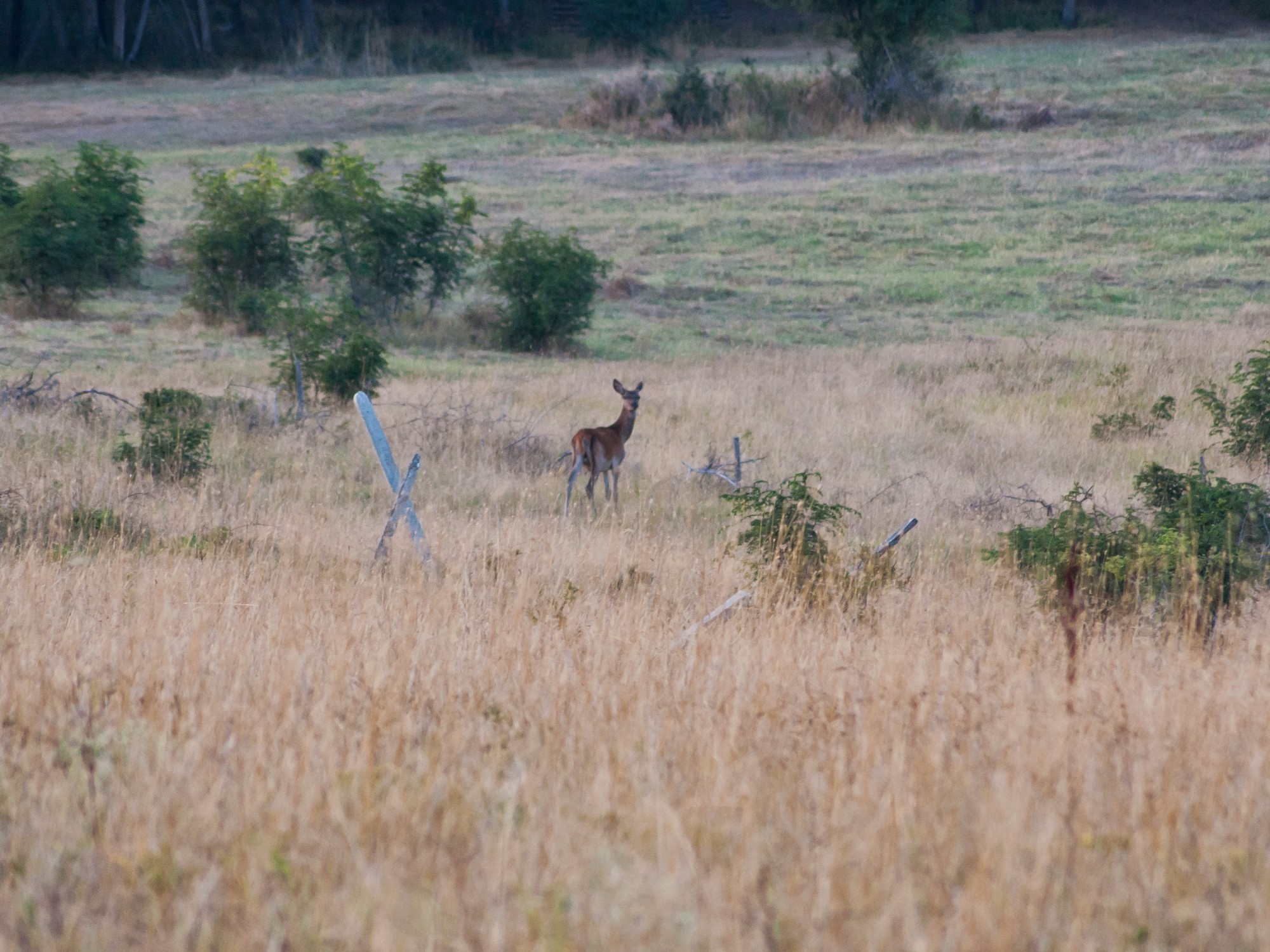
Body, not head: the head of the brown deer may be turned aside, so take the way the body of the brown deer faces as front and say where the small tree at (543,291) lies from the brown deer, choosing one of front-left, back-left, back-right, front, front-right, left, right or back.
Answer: front-left

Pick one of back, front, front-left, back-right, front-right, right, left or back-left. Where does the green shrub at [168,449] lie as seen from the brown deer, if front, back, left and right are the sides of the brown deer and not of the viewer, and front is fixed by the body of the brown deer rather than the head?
back-left

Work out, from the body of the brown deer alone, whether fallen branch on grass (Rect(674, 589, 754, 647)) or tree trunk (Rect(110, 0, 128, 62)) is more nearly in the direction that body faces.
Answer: the tree trunk

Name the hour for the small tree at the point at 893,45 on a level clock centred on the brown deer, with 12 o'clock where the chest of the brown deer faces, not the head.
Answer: The small tree is roughly at 11 o'clock from the brown deer.

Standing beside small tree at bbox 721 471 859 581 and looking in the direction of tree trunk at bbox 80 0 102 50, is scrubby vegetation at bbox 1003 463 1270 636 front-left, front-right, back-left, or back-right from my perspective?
back-right

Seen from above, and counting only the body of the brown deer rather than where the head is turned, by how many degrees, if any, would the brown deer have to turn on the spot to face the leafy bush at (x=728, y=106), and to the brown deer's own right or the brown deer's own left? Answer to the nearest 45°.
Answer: approximately 45° to the brown deer's own left

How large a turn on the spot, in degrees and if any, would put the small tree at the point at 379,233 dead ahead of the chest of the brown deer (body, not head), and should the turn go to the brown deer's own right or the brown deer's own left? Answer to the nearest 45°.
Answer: approximately 45° to the brown deer's own left

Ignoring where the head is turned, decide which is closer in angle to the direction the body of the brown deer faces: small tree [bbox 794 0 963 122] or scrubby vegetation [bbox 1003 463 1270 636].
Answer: the small tree

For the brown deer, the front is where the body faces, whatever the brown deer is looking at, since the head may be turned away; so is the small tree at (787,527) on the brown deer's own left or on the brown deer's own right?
on the brown deer's own right

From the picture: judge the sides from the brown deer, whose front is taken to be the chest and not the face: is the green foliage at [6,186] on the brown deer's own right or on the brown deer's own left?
on the brown deer's own left

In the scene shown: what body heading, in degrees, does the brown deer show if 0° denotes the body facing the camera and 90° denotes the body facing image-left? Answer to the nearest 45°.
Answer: approximately 225°

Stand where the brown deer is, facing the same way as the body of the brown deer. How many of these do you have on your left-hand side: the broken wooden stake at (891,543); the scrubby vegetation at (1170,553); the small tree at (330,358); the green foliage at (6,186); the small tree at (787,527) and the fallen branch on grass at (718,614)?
2

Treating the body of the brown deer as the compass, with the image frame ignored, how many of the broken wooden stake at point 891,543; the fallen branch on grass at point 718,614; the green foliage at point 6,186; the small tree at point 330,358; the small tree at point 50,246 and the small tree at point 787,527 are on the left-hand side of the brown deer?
3

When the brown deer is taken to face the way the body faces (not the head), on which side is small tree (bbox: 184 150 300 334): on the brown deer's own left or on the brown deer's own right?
on the brown deer's own left

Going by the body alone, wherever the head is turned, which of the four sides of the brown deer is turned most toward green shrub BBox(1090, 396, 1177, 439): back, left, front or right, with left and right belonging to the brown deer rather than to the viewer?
front

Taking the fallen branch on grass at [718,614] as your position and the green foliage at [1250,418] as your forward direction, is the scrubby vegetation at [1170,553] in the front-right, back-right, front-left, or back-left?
front-right

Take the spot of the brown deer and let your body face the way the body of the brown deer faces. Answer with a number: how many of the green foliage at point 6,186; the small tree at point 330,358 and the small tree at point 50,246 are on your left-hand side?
3

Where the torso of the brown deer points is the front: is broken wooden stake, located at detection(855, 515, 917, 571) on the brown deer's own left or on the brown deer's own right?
on the brown deer's own right

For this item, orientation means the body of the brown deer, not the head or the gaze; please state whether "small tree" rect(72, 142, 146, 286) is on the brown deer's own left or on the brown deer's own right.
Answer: on the brown deer's own left
